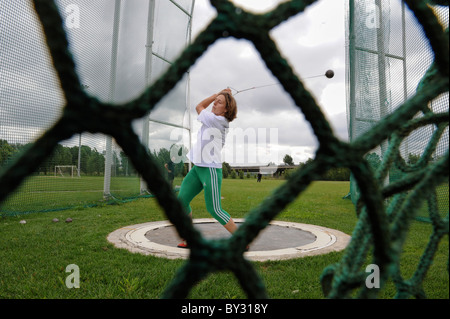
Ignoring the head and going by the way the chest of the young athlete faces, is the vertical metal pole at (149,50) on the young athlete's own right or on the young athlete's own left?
on the young athlete's own right

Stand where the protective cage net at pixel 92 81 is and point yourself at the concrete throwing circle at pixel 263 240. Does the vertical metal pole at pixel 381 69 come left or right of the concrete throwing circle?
left

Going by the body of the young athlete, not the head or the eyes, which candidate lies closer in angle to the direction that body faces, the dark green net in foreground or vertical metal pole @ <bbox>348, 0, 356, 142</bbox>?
the dark green net in foreground

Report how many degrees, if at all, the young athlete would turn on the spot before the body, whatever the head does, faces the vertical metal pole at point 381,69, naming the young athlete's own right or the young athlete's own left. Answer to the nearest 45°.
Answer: approximately 180°

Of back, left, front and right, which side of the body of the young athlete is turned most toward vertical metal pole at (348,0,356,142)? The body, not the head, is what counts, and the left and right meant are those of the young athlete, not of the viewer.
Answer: back

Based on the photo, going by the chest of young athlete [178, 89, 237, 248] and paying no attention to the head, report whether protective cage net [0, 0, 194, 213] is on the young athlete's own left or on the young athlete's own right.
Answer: on the young athlete's own right

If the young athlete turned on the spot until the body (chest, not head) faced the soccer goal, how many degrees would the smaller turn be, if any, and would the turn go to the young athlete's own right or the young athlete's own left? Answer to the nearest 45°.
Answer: approximately 90° to the young athlete's own right

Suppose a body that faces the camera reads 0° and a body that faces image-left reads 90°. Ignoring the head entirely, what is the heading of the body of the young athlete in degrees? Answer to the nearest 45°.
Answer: approximately 45°
